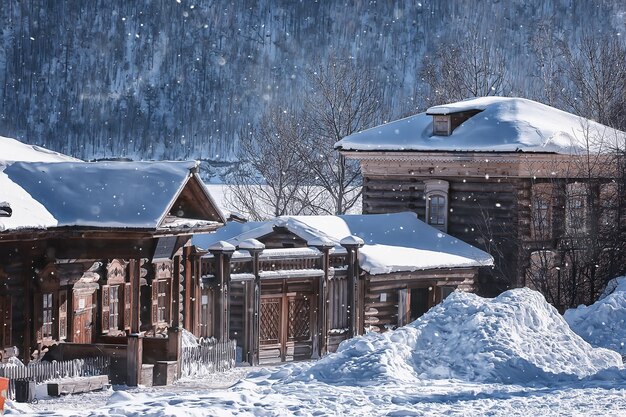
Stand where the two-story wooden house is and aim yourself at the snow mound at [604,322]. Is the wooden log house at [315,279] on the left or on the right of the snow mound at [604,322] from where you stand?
right

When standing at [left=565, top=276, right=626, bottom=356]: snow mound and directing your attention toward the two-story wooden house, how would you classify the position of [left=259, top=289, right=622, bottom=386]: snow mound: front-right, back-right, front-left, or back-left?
back-left

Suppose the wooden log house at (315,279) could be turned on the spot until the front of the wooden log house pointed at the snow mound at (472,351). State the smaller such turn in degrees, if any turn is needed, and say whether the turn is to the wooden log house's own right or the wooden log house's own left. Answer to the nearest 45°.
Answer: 0° — it already faces it

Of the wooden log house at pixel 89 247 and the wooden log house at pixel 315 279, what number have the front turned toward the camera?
2

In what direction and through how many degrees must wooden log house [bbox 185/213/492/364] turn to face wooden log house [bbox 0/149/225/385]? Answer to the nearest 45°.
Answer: approximately 45° to its right

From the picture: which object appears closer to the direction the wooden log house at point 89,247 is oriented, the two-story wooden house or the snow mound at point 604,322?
the snow mound

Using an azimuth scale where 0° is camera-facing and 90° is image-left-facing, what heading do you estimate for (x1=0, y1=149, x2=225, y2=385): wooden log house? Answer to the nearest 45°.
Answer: approximately 0°

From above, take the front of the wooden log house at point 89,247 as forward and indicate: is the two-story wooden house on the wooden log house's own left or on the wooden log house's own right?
on the wooden log house's own left

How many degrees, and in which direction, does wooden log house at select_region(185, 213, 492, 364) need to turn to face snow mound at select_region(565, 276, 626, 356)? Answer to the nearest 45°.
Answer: approximately 45° to its left

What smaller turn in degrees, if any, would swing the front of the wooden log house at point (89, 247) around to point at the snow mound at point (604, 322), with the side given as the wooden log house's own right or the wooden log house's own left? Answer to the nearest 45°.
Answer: approximately 90° to the wooden log house's own left

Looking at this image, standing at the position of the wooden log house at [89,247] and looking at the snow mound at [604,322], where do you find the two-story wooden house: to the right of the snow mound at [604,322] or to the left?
left

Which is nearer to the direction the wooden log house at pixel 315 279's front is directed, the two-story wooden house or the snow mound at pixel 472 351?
the snow mound
